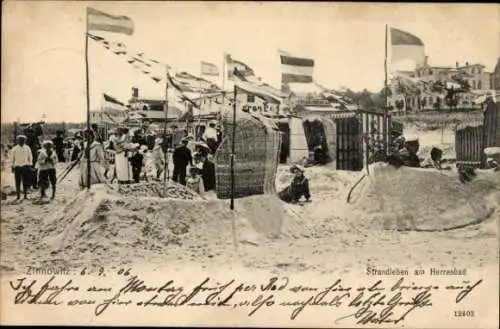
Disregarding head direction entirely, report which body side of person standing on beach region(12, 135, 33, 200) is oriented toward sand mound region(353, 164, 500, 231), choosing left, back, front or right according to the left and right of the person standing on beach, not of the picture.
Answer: left

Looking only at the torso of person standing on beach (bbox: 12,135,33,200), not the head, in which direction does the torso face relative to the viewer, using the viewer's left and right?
facing the viewer

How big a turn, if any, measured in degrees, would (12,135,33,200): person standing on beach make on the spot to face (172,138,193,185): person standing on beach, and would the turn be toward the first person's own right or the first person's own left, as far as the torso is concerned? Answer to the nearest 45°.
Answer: approximately 90° to the first person's own left

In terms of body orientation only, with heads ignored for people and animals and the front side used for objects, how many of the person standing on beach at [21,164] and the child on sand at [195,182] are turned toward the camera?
2

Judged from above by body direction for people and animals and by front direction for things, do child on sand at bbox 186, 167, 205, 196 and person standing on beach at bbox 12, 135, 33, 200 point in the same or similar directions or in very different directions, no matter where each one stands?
same or similar directions

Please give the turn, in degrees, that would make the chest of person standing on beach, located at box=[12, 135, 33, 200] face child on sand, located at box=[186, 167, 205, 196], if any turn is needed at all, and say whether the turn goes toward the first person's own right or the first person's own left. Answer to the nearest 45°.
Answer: approximately 90° to the first person's own left

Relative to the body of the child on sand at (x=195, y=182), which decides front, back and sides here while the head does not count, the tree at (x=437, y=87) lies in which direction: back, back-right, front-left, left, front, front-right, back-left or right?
left

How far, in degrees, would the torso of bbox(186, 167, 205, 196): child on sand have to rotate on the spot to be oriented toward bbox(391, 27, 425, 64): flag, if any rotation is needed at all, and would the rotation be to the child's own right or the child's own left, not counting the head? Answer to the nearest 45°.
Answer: approximately 90° to the child's own left

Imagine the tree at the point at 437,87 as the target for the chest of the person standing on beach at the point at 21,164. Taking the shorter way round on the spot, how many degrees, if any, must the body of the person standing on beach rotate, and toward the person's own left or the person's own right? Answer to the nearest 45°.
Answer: approximately 90° to the person's own left
